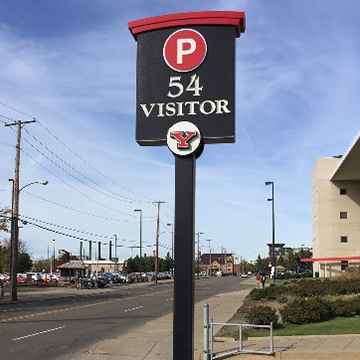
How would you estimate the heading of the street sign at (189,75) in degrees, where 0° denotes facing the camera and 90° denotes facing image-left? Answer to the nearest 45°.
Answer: approximately 0°

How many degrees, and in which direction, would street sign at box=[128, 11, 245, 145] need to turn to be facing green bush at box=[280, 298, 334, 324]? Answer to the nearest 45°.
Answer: approximately 180°

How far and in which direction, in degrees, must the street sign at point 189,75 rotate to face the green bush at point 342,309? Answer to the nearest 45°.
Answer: approximately 180°

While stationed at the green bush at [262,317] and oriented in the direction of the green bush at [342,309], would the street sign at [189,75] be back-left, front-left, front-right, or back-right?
back-right

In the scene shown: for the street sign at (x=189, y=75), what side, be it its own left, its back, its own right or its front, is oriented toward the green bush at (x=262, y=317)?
back

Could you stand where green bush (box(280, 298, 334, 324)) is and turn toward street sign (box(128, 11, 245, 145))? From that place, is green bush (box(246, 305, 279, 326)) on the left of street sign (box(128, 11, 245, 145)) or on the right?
right
